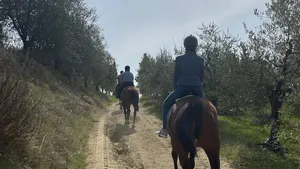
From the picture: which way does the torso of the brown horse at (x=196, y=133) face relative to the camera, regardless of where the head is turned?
away from the camera

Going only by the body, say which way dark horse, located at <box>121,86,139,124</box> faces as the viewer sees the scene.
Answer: away from the camera

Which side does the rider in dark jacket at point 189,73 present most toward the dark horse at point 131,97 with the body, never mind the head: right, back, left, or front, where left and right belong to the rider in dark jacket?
front

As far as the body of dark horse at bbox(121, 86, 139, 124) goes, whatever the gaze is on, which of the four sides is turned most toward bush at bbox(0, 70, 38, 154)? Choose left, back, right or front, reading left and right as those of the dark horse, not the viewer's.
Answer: back

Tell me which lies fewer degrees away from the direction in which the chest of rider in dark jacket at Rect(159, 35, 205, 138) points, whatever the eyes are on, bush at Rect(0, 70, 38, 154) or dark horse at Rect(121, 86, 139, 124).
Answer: the dark horse

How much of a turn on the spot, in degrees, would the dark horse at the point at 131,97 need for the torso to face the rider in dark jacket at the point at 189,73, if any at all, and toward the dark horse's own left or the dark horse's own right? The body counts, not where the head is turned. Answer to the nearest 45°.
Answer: approximately 180°

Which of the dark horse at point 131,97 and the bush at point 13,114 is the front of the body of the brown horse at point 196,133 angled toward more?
the dark horse

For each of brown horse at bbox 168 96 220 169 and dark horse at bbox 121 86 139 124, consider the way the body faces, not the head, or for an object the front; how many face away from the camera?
2

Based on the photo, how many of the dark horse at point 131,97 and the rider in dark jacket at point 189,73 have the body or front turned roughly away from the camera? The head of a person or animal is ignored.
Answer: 2

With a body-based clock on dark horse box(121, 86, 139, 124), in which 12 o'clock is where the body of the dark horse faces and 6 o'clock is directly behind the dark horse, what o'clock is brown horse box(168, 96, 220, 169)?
The brown horse is roughly at 6 o'clock from the dark horse.

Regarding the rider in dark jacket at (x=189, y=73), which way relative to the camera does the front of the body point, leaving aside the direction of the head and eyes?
away from the camera

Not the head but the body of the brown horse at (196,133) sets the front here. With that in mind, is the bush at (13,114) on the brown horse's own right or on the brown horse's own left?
on the brown horse's own left
